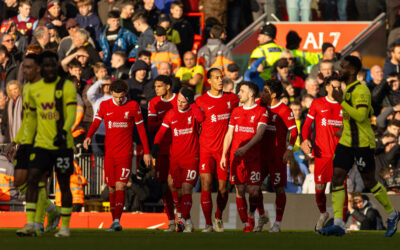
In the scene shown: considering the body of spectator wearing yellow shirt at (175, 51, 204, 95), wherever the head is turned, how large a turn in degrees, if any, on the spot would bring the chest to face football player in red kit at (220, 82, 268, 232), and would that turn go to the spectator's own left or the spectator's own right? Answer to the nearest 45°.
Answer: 0° — they already face them

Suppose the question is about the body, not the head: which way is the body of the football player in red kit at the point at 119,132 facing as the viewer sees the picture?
toward the camera

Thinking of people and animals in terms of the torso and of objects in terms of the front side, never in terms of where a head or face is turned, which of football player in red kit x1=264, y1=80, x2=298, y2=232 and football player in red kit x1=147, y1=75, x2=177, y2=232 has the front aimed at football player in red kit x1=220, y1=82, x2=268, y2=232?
football player in red kit x1=264, y1=80, x2=298, y2=232

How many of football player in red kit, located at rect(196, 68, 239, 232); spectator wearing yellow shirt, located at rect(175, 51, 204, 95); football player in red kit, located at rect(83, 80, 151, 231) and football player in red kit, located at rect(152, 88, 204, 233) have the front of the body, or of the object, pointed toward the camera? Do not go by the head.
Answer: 4

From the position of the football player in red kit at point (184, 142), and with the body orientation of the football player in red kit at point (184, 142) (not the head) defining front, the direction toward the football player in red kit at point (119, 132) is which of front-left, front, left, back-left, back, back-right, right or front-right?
right

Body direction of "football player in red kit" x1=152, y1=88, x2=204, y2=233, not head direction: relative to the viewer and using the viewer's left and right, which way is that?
facing the viewer

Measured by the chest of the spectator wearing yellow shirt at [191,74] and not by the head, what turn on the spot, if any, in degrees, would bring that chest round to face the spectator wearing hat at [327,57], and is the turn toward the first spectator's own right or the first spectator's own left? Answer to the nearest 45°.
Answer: approximately 90° to the first spectator's own left

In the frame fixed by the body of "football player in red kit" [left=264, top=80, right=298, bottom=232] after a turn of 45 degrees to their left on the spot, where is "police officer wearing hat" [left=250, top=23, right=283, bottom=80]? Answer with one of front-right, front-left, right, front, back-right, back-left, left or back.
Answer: back

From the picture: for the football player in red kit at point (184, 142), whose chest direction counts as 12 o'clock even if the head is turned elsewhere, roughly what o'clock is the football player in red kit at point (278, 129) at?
the football player in red kit at point (278, 129) is roughly at 9 o'clock from the football player in red kit at point (184, 142).

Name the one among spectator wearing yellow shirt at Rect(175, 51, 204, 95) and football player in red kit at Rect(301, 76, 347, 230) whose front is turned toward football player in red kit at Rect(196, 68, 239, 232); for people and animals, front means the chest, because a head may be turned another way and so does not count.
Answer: the spectator wearing yellow shirt

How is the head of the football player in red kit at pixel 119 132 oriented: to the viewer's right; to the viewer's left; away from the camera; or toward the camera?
toward the camera

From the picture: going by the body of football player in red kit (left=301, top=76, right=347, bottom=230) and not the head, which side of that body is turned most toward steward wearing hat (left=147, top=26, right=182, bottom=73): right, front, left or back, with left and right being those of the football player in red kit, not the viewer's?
back

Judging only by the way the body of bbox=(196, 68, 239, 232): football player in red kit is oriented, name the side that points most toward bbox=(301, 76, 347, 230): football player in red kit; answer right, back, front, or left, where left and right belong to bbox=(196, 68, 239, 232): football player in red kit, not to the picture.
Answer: left

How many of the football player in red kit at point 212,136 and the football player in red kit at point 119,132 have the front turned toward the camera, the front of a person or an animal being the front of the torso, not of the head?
2

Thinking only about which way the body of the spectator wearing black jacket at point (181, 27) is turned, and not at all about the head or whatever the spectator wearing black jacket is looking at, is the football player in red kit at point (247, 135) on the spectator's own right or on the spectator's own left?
on the spectator's own left

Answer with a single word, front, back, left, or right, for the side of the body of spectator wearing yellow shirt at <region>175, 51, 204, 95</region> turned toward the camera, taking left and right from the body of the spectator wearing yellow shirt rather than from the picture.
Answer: front

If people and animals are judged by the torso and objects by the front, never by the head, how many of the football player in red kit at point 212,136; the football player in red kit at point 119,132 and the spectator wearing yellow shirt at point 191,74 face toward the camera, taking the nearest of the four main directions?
3
